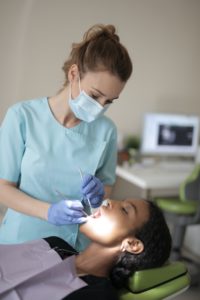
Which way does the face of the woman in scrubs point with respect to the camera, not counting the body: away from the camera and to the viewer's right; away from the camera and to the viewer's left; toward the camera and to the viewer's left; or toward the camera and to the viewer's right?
toward the camera and to the viewer's right

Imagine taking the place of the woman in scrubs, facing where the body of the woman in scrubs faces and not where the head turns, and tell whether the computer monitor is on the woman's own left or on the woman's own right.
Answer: on the woman's own left

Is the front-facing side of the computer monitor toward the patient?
yes

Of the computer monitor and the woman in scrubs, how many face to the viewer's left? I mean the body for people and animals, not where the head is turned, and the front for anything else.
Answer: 0

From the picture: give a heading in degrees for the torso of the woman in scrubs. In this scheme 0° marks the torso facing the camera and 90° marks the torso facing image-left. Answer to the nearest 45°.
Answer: approximately 315°

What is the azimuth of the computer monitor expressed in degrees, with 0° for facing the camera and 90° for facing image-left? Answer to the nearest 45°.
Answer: approximately 0°
